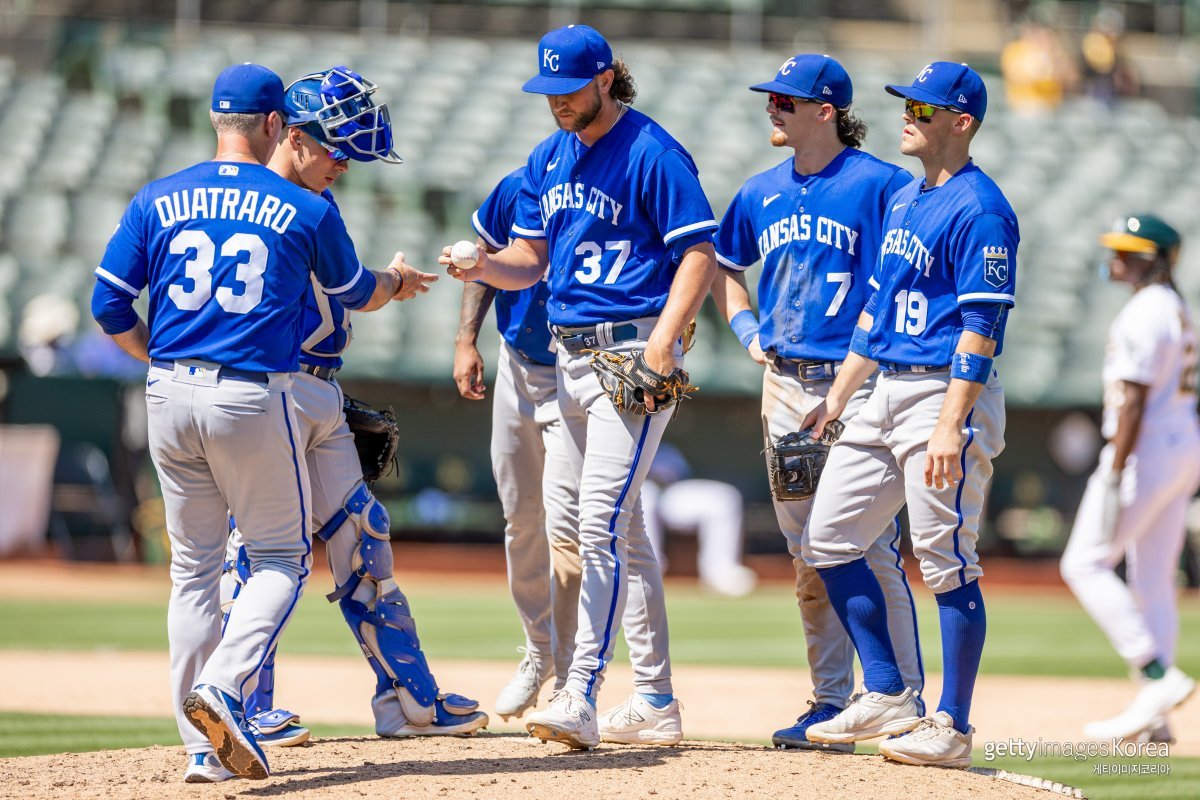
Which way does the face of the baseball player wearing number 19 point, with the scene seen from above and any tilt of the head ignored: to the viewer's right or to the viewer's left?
to the viewer's left

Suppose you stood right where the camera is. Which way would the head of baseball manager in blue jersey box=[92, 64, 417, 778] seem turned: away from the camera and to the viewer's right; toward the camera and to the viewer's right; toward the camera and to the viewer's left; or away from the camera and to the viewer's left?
away from the camera and to the viewer's right

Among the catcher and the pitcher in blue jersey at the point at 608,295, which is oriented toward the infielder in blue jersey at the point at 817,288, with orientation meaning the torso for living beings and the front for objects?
the catcher

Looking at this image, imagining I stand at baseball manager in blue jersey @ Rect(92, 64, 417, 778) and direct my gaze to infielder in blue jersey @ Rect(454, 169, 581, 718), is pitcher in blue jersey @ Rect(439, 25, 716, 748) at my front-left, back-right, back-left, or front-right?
front-right

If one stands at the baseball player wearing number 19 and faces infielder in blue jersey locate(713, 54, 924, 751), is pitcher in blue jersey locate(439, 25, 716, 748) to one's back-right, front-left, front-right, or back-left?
front-left

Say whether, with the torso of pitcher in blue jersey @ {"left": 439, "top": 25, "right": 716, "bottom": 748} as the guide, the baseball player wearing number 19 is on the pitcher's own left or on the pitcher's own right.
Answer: on the pitcher's own left

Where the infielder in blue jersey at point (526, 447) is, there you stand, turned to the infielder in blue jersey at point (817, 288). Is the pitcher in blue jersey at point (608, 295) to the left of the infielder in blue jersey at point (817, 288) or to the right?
right

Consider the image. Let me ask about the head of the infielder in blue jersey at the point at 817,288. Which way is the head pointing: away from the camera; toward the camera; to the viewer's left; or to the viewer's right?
to the viewer's left

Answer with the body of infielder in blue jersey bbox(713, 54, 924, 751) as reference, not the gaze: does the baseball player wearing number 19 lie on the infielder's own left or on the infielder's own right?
on the infielder's own left

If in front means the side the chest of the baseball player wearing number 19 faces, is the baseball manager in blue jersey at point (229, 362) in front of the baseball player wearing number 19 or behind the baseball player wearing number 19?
in front

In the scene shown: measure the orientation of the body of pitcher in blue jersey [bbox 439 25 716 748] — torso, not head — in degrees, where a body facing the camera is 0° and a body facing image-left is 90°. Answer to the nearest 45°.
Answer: approximately 45°

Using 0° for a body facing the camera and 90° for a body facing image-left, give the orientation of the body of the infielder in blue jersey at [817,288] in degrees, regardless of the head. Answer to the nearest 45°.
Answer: approximately 45°

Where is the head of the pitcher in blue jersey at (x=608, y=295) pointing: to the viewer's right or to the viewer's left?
to the viewer's left

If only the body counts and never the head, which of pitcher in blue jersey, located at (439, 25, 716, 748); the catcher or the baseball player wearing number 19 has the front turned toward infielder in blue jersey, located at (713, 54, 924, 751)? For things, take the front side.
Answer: the catcher

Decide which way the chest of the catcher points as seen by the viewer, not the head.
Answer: to the viewer's right

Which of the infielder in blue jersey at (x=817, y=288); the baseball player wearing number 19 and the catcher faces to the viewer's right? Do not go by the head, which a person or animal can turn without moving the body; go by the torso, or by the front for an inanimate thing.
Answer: the catcher

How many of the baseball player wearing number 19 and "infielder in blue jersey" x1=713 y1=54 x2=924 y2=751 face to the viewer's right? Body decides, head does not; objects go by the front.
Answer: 0

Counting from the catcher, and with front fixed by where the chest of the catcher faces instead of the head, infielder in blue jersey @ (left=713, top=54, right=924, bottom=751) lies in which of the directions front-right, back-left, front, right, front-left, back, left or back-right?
front

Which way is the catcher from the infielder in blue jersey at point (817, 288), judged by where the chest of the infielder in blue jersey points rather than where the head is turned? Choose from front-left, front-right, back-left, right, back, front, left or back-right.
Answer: front-right

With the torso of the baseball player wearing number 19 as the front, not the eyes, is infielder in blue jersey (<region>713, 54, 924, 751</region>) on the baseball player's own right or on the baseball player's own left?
on the baseball player's own right
